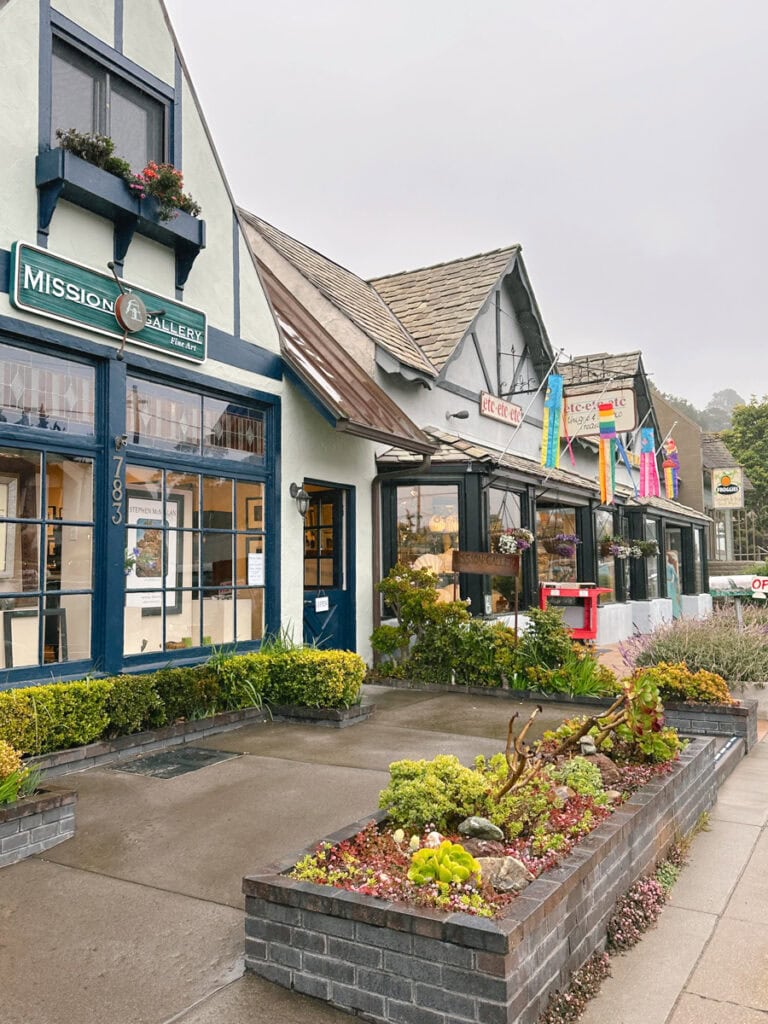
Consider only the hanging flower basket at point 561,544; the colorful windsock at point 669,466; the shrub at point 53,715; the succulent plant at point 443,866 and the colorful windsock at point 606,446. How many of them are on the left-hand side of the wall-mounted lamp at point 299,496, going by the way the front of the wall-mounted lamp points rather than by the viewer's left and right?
3

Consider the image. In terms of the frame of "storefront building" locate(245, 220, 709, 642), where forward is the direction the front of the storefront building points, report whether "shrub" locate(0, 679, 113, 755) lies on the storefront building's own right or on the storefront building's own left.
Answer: on the storefront building's own right

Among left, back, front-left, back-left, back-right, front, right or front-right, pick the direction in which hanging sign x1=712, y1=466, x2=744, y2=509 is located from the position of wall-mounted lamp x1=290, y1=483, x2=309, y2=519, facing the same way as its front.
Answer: left

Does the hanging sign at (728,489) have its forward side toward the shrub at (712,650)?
yes

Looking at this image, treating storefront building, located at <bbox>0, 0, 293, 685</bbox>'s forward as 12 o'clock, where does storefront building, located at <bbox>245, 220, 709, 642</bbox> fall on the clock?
storefront building, located at <bbox>245, 220, 709, 642</bbox> is roughly at 9 o'clock from storefront building, located at <bbox>0, 0, 293, 685</bbox>.

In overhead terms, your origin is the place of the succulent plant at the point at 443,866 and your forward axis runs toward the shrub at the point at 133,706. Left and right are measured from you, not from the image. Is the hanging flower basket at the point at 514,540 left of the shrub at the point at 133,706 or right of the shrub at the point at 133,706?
right

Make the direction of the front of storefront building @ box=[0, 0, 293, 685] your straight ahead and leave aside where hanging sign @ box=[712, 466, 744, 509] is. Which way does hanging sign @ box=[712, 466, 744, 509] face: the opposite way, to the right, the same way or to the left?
to the right

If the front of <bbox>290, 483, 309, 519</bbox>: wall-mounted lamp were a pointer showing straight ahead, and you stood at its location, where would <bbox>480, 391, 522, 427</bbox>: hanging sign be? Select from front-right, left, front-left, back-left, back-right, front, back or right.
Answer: left

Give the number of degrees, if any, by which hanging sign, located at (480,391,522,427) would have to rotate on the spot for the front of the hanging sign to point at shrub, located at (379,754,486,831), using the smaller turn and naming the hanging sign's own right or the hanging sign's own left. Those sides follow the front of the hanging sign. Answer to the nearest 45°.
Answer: approximately 45° to the hanging sign's own right

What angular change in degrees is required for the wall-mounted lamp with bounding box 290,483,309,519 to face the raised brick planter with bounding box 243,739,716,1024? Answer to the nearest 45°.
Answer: approximately 45° to its right

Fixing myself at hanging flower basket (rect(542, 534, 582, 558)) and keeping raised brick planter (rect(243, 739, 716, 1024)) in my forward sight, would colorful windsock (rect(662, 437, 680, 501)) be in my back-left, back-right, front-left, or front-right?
back-left

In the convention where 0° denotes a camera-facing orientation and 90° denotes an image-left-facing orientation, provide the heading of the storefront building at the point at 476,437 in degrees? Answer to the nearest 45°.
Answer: approximately 315°
